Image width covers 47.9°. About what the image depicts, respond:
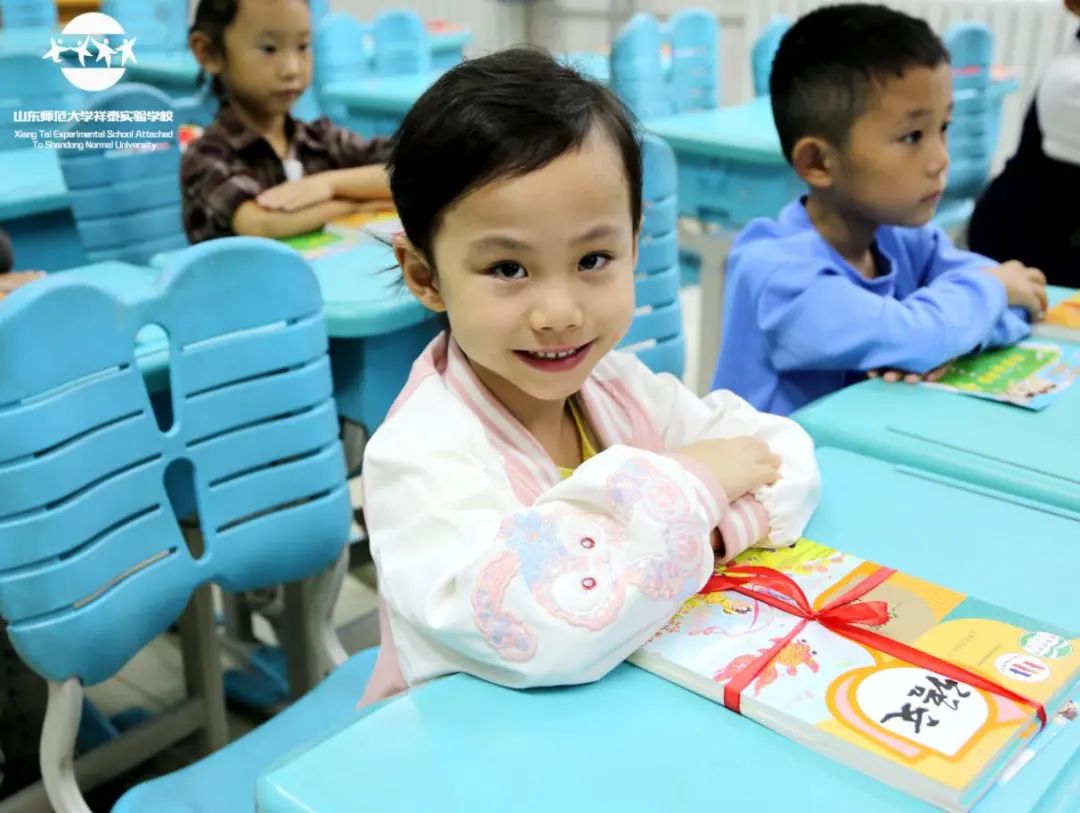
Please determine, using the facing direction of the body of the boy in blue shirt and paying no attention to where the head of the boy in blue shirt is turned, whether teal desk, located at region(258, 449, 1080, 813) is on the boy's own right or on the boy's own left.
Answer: on the boy's own right

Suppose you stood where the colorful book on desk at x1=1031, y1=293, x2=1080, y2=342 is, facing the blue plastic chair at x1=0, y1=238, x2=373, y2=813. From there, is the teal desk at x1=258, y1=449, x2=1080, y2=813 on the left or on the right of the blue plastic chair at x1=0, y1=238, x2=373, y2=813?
left

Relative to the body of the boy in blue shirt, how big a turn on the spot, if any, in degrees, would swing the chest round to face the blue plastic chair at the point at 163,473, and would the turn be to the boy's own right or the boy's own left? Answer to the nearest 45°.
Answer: approximately 90° to the boy's own right

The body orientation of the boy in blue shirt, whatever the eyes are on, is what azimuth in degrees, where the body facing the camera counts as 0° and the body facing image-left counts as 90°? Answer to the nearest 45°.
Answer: approximately 315°

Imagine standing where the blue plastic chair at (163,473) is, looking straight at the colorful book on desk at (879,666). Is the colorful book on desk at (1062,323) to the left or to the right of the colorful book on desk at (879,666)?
left

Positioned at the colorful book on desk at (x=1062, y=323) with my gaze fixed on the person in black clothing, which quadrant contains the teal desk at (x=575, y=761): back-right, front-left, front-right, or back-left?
back-left

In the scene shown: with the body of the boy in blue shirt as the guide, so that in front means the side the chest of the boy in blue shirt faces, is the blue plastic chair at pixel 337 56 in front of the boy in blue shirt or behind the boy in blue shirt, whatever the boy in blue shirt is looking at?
behind
